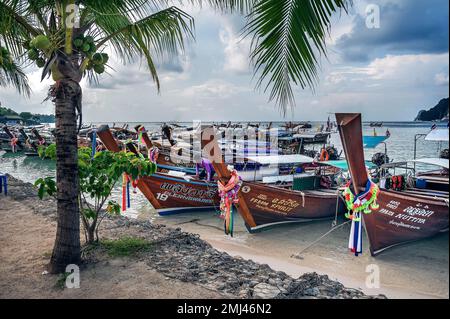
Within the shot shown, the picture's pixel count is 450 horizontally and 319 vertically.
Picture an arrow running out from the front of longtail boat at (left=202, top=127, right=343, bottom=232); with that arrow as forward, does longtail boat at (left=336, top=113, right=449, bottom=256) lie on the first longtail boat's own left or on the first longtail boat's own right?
on the first longtail boat's own left

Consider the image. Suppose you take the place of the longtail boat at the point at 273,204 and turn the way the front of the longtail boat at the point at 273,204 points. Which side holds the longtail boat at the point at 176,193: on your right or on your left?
on your right

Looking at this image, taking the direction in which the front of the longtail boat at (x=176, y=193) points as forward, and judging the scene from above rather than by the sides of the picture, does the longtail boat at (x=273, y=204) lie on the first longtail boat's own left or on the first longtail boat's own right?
on the first longtail boat's own left

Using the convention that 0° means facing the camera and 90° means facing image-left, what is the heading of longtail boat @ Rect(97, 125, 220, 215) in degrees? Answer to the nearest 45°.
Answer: approximately 45°

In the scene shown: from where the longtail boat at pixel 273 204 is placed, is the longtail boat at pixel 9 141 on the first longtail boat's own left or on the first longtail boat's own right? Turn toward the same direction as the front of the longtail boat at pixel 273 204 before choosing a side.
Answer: on the first longtail boat's own right

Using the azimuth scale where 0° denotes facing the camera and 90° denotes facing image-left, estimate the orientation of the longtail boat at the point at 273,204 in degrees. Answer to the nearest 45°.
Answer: approximately 45°

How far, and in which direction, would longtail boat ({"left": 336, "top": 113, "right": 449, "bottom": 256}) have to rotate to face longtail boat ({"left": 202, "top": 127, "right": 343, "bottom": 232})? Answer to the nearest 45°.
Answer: approximately 45° to its right
